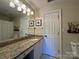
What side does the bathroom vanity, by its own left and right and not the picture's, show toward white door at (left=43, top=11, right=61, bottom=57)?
left

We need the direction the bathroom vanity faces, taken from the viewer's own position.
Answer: facing the viewer and to the right of the viewer
